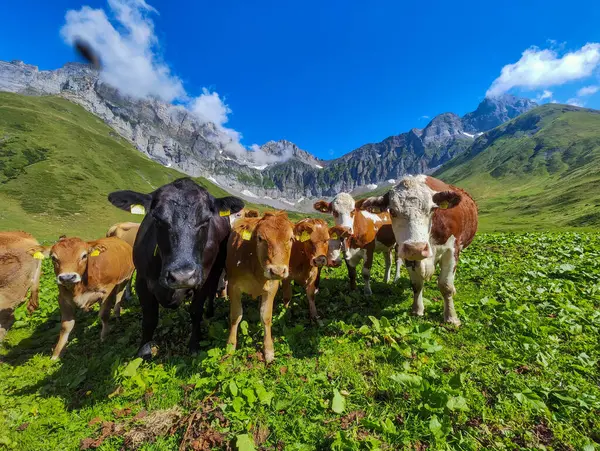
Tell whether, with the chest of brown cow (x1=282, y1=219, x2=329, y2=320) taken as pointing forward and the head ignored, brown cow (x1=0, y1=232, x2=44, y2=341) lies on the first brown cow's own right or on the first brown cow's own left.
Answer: on the first brown cow's own right

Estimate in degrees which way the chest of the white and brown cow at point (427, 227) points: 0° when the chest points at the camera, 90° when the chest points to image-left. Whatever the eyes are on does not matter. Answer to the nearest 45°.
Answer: approximately 45°

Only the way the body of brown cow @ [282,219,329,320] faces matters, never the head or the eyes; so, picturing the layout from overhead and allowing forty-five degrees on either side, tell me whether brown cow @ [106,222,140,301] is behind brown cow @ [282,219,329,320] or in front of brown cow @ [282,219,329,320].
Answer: behind

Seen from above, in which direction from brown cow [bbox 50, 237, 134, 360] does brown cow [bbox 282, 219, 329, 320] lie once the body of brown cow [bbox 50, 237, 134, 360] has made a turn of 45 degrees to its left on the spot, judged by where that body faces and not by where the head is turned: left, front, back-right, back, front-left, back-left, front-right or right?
front-left

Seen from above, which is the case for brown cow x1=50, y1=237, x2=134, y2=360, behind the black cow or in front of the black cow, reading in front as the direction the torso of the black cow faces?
behind

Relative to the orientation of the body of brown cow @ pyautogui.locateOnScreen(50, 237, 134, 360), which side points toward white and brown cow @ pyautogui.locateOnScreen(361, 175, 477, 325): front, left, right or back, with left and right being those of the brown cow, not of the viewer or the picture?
left

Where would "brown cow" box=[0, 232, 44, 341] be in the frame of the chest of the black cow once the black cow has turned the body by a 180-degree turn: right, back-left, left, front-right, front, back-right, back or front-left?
front-left

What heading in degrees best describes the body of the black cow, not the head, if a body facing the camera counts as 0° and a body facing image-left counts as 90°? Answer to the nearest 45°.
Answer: approximately 0°

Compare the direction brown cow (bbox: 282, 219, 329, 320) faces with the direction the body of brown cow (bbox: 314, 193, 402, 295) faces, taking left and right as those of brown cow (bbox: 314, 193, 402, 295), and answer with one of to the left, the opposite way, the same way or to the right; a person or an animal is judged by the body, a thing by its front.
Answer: to the left

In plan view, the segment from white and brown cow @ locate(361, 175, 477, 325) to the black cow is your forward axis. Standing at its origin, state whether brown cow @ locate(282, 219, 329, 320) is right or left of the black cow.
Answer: right

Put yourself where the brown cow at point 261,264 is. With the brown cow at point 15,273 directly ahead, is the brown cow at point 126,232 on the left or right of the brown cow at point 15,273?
right
